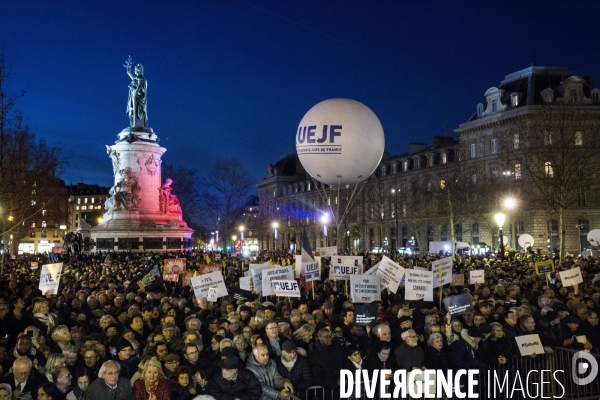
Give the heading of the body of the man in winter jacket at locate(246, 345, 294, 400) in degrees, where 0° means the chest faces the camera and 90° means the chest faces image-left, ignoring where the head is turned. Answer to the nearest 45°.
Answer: approximately 315°

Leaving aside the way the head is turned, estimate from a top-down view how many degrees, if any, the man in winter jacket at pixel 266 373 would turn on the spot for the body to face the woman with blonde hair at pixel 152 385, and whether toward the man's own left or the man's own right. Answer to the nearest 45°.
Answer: approximately 90° to the man's own right

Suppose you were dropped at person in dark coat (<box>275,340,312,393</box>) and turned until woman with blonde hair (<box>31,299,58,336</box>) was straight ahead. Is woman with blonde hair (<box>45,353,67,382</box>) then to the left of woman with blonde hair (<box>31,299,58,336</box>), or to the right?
left

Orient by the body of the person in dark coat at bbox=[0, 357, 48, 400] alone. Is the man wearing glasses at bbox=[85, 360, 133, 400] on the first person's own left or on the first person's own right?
on the first person's own left

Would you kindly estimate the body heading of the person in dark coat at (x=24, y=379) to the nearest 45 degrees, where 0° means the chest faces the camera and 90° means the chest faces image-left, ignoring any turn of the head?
approximately 0°

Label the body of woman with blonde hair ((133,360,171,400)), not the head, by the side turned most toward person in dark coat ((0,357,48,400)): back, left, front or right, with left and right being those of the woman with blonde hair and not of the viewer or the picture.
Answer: right

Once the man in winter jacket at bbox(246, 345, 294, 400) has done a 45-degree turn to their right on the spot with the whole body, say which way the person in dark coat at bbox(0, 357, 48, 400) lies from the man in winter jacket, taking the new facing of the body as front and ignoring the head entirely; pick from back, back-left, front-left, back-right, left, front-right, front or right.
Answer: right

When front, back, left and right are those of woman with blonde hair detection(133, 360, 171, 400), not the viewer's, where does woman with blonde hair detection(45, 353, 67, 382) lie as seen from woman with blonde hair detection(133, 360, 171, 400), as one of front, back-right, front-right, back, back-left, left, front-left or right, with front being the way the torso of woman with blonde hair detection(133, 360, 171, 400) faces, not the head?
back-right

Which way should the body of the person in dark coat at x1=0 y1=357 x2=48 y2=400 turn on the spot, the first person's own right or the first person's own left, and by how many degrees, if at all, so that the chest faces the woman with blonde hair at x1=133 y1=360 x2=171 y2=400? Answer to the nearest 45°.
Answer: approximately 45° to the first person's own left

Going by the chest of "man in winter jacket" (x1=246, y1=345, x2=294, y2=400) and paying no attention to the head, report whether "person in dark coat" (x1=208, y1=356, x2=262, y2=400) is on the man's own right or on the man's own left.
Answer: on the man's own right

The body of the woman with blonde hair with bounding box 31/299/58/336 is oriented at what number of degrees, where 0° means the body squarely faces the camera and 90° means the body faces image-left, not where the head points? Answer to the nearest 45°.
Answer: approximately 315°
